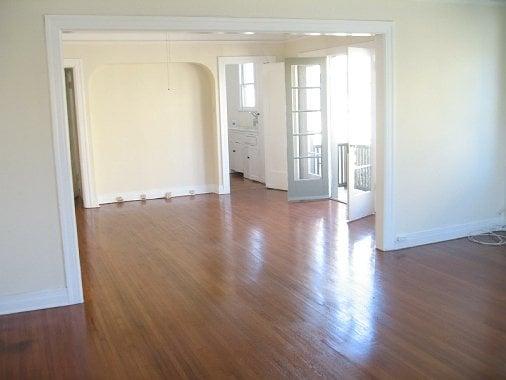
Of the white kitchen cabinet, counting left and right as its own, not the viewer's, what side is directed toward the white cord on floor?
left

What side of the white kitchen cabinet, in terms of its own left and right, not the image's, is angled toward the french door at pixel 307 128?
left

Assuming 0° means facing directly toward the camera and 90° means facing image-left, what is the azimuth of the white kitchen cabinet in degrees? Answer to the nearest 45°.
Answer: approximately 45°

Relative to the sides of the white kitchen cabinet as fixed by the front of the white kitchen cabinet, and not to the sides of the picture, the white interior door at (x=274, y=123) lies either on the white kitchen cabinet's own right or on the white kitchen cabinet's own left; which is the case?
on the white kitchen cabinet's own left

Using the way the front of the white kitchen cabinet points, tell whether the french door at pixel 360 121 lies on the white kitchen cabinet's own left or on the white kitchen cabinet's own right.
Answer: on the white kitchen cabinet's own left
